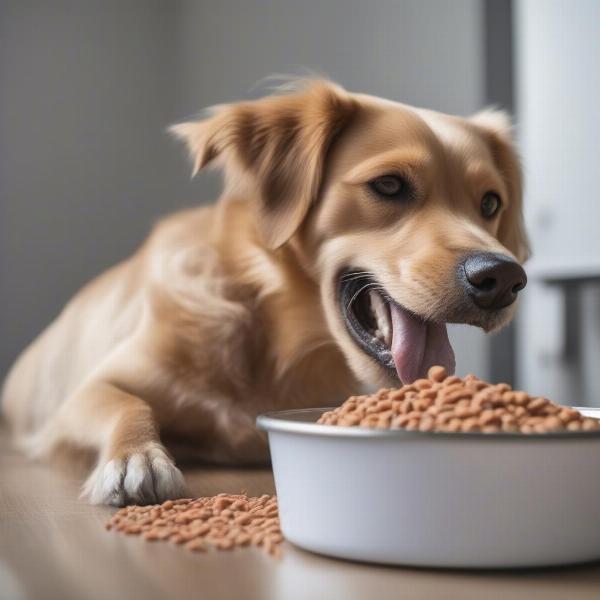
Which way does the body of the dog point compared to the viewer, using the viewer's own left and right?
facing the viewer and to the right of the viewer

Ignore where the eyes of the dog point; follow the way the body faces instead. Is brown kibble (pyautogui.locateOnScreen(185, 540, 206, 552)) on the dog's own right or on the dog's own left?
on the dog's own right

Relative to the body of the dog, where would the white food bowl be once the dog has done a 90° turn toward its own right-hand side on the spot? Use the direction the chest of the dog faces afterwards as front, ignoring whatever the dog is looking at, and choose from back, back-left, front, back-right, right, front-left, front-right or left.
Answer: front-left
